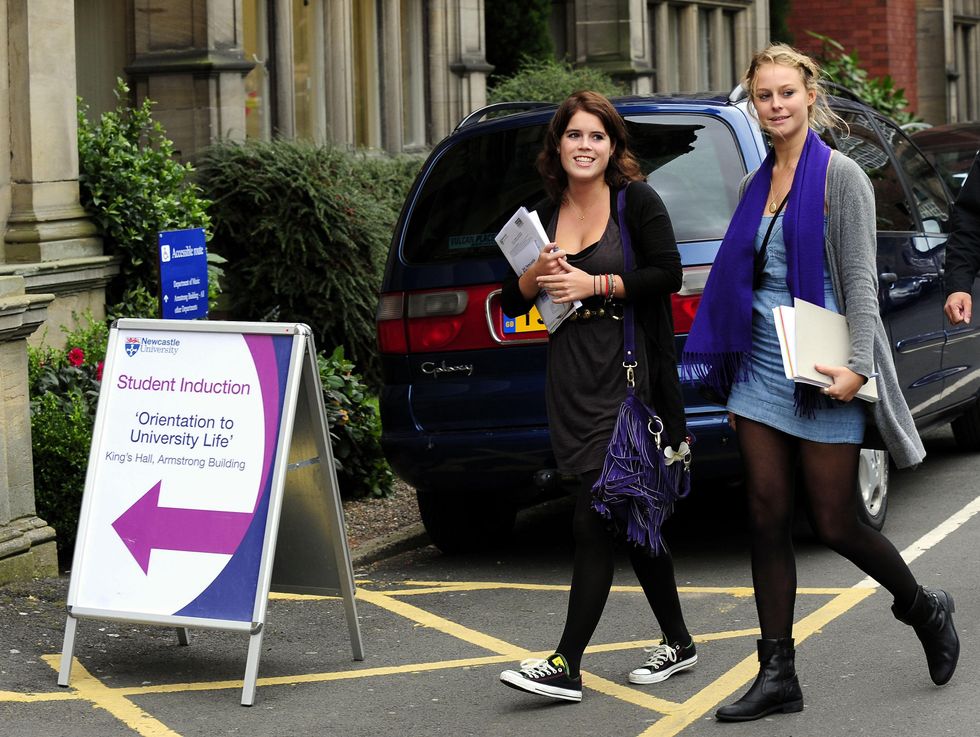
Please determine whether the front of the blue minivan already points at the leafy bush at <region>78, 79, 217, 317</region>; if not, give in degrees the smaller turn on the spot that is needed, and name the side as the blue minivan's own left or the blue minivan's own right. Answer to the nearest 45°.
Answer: approximately 90° to the blue minivan's own left

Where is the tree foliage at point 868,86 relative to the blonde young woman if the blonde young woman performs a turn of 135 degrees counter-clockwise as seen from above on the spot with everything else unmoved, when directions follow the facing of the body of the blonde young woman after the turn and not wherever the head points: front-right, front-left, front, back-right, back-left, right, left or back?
left

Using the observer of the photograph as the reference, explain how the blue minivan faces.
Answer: facing away from the viewer and to the right of the viewer

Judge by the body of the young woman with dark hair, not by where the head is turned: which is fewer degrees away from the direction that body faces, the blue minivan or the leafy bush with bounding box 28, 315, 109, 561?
the leafy bush

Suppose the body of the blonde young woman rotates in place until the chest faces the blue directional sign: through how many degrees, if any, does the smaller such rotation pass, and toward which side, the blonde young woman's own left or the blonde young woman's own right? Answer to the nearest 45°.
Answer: approximately 90° to the blonde young woman's own right

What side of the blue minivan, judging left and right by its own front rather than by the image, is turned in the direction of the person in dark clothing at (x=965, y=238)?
right

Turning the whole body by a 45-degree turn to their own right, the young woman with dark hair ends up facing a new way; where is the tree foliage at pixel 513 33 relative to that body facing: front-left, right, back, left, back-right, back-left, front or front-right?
right

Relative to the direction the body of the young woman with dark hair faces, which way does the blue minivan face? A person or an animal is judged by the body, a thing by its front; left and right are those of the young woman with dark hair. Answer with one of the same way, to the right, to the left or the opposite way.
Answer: the opposite way

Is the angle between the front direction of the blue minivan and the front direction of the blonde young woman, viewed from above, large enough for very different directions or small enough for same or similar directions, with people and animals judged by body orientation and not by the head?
very different directions

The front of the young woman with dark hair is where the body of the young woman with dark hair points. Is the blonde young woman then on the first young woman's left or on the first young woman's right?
on the first young woman's left

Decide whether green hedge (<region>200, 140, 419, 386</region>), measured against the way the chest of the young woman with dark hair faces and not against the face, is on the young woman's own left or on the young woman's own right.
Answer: on the young woman's own right
